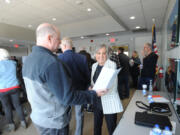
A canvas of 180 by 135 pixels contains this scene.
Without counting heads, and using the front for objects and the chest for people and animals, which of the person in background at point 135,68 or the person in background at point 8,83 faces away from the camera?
the person in background at point 8,83

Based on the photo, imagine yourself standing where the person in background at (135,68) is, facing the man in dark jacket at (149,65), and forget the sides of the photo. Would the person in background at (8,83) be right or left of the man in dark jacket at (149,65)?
right

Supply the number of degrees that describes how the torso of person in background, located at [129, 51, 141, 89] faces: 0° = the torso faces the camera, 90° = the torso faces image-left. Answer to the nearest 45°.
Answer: approximately 45°

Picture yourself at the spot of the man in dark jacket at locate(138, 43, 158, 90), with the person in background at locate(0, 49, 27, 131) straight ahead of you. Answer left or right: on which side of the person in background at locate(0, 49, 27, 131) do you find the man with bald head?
left

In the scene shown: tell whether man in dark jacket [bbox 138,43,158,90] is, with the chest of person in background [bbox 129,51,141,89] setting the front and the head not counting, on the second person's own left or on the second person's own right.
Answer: on the second person's own left

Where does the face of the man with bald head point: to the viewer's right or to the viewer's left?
to the viewer's right

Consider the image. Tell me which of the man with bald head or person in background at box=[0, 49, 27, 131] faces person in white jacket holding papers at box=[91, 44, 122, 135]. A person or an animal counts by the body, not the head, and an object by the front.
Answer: the man with bald head
